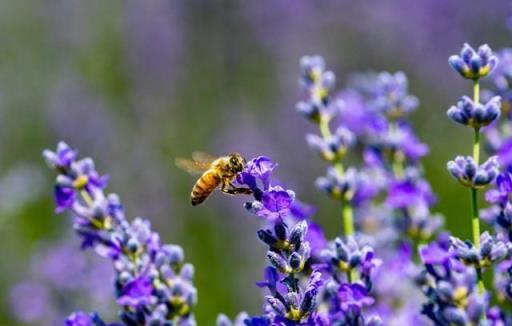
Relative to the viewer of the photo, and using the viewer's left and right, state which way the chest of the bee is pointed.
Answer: facing to the right of the viewer
